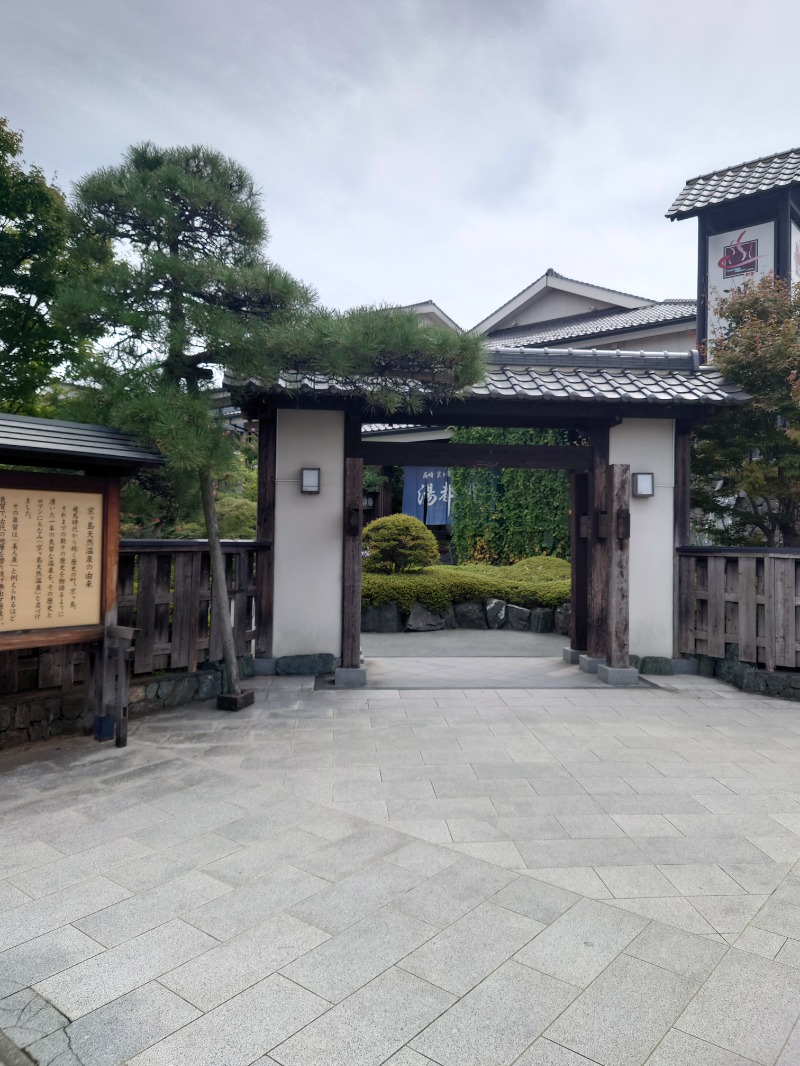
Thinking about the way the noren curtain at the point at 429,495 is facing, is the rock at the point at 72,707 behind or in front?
in front

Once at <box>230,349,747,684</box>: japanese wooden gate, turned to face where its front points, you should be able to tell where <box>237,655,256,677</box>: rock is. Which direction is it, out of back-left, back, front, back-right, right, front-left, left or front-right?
right

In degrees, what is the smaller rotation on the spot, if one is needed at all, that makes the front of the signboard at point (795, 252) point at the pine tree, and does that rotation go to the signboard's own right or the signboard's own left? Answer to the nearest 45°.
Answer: approximately 90° to the signboard's own right

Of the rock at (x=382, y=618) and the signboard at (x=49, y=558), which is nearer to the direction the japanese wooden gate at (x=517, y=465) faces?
the signboard

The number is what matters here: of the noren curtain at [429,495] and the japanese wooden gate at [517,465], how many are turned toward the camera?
2

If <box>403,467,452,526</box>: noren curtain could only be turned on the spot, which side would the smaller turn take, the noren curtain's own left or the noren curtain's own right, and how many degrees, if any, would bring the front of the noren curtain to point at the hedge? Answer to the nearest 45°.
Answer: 0° — it already faces it

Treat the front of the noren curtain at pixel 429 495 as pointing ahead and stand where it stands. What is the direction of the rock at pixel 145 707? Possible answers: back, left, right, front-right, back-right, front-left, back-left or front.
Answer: front

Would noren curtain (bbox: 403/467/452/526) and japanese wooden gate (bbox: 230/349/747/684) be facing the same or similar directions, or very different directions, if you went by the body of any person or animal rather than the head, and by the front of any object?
same or similar directions

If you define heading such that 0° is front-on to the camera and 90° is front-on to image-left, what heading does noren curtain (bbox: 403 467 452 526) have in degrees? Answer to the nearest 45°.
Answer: approximately 0°

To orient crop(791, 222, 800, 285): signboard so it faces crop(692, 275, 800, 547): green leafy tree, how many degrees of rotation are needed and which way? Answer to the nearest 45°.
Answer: approximately 45° to its right

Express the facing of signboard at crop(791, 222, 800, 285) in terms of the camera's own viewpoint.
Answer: facing the viewer and to the right of the viewer

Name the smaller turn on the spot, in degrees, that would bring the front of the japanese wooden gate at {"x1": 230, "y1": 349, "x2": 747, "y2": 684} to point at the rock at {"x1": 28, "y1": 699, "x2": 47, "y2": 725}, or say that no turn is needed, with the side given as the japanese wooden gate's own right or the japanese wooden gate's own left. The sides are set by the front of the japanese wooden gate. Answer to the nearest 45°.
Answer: approximately 45° to the japanese wooden gate's own right

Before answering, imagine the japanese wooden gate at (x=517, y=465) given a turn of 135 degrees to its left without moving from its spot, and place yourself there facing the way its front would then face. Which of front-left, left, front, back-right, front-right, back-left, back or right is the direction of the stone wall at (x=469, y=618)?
front-left

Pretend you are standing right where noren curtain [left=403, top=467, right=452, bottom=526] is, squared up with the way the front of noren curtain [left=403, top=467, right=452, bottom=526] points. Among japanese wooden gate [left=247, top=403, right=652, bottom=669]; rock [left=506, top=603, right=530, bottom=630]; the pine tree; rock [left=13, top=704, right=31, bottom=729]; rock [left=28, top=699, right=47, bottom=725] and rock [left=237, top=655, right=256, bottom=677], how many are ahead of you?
6

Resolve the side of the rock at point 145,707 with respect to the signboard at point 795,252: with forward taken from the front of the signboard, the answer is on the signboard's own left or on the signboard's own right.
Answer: on the signboard's own right

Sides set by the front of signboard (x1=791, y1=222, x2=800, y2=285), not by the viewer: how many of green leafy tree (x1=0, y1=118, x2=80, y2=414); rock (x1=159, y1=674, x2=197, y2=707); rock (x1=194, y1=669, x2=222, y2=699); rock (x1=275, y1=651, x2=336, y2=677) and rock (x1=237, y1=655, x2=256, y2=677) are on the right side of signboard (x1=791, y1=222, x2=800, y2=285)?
5

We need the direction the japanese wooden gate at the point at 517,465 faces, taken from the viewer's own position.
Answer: facing the viewer

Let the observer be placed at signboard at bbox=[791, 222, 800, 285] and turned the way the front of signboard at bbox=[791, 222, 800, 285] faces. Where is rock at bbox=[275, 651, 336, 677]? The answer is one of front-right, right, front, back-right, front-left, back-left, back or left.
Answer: right
